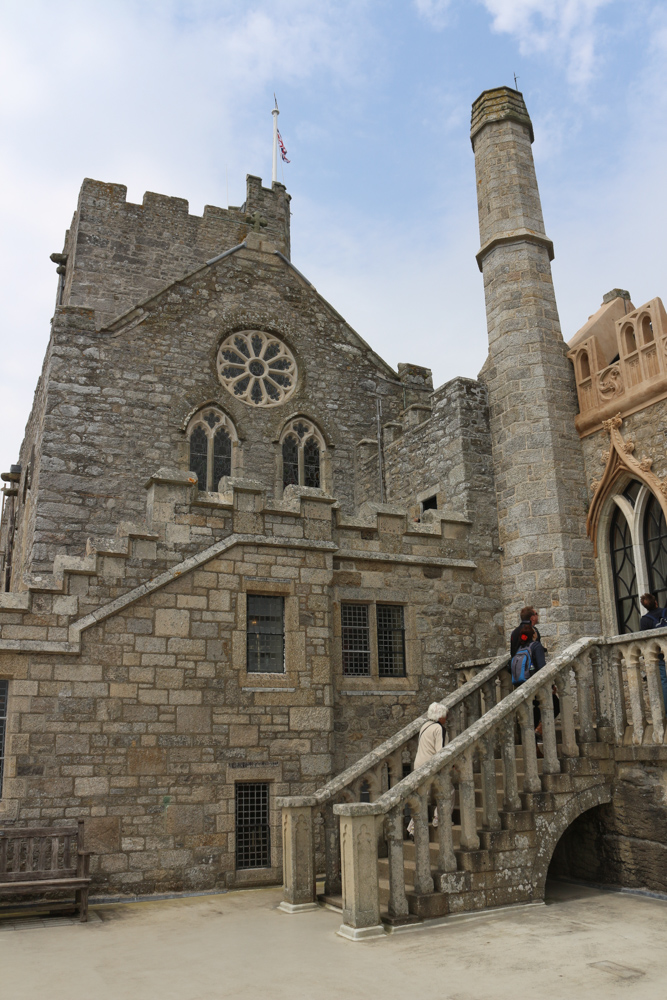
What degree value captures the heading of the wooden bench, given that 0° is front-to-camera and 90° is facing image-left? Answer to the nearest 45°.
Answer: approximately 0°

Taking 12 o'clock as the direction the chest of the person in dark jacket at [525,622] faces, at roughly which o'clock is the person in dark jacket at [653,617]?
the person in dark jacket at [653,617] is roughly at 2 o'clock from the person in dark jacket at [525,622].

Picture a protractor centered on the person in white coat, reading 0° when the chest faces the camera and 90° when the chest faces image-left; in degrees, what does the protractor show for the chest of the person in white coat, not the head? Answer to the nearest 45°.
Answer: approximately 225°

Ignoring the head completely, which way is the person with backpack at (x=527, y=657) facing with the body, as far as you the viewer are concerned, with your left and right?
facing away from the viewer and to the right of the viewer

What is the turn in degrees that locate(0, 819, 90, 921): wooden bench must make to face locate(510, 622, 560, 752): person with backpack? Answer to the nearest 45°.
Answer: approximately 90° to its left

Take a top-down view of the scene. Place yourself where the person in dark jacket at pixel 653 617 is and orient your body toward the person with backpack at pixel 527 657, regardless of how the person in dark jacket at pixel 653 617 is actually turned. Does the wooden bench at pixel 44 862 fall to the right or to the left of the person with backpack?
left

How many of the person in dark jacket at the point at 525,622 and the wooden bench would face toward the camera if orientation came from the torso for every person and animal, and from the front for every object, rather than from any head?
1

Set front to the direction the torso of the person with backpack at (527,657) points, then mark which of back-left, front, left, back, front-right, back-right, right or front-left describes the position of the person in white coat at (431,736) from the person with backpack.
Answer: back
